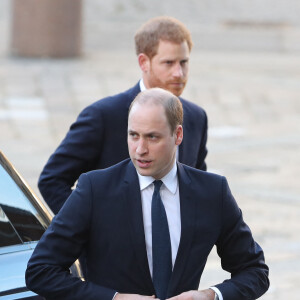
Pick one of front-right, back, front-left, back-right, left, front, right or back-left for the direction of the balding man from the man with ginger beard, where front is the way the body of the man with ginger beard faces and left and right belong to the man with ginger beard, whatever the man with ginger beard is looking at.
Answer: front-right

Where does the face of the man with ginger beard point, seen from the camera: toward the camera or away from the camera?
toward the camera

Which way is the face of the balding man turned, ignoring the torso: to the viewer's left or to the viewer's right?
to the viewer's left

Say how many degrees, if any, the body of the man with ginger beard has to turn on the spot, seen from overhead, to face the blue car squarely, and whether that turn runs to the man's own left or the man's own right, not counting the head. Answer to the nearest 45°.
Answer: approximately 90° to the man's own right

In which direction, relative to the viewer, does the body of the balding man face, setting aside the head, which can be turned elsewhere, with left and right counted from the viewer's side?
facing the viewer

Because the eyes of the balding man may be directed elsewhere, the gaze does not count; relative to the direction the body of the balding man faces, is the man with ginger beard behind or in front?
behind

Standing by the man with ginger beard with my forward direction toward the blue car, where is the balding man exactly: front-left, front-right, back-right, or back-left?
front-left

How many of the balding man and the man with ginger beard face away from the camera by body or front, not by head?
0

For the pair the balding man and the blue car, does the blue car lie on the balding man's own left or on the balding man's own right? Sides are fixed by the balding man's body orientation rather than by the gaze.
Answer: on the balding man's own right

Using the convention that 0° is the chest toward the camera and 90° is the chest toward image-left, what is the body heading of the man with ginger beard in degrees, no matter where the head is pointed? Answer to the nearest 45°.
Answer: approximately 315°
